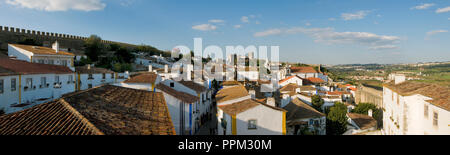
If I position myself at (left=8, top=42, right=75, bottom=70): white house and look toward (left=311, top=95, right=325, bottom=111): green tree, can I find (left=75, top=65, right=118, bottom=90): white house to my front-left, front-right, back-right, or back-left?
front-left

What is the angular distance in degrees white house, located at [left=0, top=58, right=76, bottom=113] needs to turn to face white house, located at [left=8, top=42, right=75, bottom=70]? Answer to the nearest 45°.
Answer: approximately 135° to its left

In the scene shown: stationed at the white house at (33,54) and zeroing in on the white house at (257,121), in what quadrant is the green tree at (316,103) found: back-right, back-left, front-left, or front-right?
front-left

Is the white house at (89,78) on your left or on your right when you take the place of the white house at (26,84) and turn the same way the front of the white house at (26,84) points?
on your left

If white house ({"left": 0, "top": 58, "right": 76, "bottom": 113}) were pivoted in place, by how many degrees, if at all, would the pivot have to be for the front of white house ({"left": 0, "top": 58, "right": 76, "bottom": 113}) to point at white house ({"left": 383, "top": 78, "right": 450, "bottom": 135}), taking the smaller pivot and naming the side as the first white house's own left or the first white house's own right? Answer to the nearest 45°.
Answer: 0° — it already faces it

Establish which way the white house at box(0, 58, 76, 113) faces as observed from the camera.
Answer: facing the viewer and to the right of the viewer

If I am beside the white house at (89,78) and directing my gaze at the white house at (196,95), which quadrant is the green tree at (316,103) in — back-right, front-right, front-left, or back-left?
front-left

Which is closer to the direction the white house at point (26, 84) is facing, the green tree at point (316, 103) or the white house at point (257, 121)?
the white house

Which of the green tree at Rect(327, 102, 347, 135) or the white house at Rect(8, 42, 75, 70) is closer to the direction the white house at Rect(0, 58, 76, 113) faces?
the green tree
